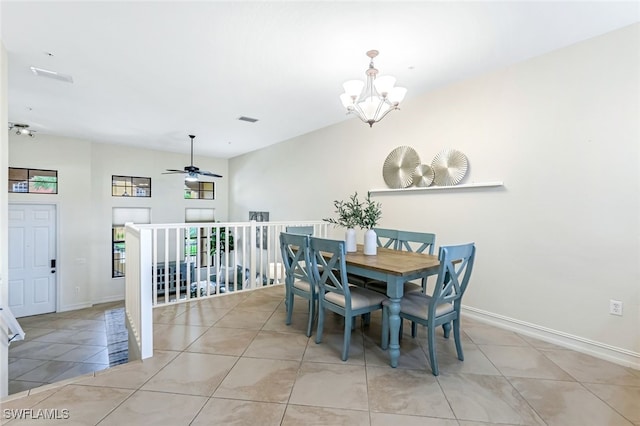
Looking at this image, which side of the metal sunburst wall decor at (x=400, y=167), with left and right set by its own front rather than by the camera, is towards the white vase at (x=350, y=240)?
front

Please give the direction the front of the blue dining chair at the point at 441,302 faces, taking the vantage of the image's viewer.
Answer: facing away from the viewer and to the left of the viewer

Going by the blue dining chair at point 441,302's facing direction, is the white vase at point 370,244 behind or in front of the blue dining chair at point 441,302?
in front

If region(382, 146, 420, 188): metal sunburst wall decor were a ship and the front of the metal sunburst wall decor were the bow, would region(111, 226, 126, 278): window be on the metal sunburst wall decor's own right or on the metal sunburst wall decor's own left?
on the metal sunburst wall decor's own right

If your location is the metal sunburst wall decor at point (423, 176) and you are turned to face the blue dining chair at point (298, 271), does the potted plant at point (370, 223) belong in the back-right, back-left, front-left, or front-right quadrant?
front-left

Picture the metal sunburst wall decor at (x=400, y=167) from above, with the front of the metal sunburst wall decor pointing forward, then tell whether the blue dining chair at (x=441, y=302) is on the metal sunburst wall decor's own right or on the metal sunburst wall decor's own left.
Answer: on the metal sunburst wall decor's own left

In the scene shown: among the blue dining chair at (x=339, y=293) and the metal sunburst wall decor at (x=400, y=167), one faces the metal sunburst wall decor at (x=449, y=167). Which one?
the blue dining chair

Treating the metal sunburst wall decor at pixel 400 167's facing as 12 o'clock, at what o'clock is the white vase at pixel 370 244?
The white vase is roughly at 11 o'clock from the metal sunburst wall decor.

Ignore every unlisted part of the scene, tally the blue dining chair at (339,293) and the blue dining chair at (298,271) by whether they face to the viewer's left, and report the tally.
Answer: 0

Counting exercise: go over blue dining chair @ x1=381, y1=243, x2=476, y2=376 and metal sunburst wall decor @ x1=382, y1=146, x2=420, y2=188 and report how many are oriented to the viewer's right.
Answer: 0

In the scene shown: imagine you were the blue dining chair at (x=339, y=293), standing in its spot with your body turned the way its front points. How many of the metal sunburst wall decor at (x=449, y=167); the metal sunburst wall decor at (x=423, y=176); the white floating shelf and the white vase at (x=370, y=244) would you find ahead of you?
4

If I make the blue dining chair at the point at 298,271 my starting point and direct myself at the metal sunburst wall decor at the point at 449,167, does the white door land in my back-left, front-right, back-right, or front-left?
back-left

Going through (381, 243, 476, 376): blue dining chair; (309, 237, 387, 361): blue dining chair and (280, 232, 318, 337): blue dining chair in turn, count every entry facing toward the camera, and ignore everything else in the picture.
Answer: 0

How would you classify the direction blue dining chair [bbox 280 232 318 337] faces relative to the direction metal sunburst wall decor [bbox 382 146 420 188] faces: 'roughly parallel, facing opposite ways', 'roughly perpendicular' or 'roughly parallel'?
roughly parallel, facing opposite ways

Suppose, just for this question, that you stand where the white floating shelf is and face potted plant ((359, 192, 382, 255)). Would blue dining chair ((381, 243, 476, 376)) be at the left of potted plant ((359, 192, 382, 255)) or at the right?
left

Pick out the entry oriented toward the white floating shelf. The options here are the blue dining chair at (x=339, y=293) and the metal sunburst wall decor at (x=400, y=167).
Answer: the blue dining chair

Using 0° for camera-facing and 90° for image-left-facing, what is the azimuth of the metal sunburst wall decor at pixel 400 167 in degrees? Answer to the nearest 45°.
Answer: approximately 45°
